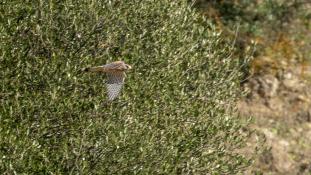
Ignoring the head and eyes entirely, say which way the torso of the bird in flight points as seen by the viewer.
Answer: to the viewer's right
